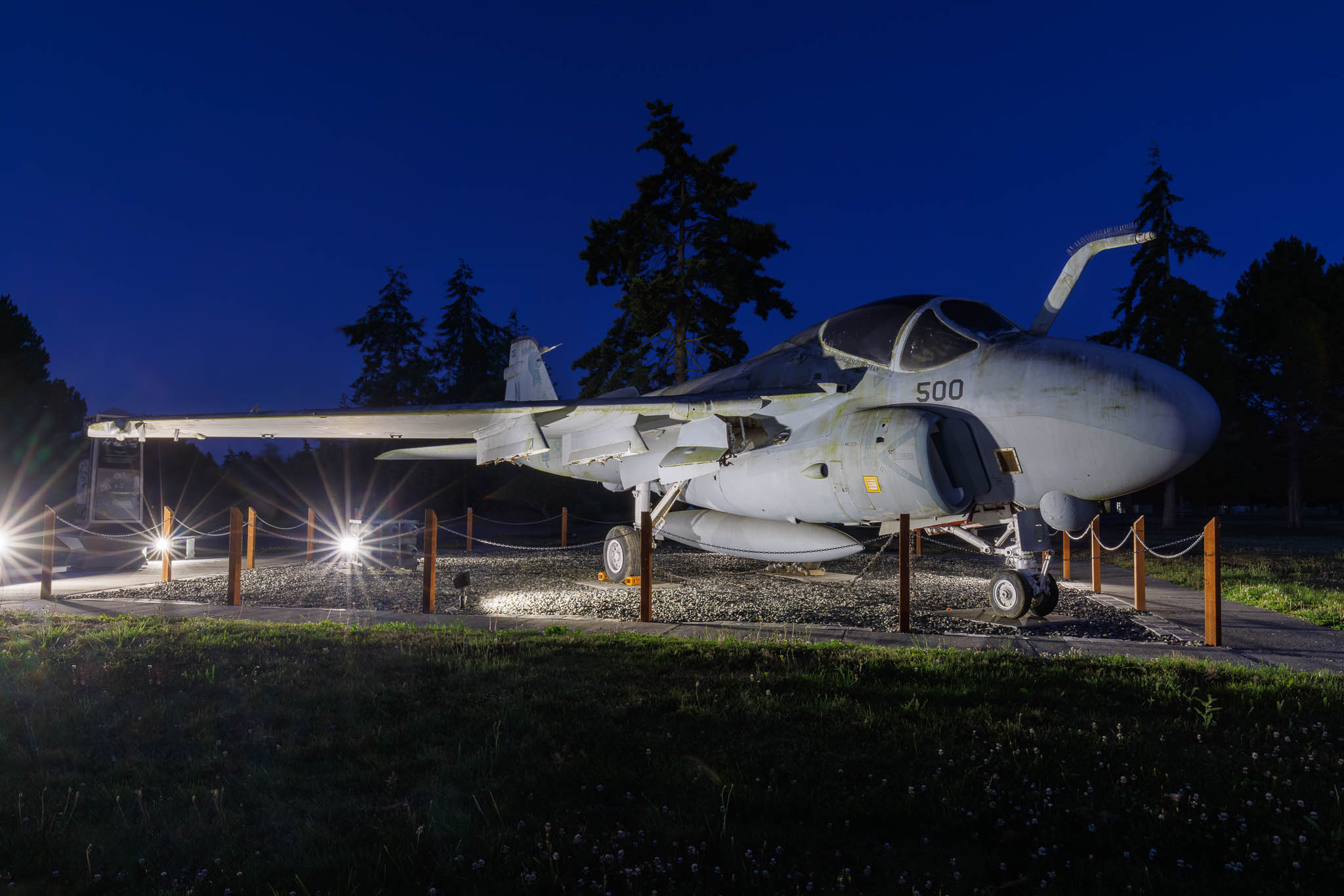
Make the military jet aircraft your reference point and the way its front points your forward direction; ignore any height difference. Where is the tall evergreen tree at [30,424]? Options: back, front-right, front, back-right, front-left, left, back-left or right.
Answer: back

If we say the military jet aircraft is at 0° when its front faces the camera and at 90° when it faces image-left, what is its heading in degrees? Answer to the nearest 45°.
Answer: approximately 315°

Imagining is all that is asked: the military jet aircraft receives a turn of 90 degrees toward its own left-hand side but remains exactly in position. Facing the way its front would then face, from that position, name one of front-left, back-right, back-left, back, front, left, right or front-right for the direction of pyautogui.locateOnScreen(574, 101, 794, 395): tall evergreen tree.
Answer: front-left

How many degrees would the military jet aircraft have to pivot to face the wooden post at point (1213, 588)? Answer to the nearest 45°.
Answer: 0° — it already faces it

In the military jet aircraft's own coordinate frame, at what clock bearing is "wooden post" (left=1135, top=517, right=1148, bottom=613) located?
The wooden post is roughly at 12 o'clock from the military jet aircraft.

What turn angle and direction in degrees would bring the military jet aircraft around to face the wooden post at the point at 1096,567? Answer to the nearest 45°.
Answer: approximately 90° to its left

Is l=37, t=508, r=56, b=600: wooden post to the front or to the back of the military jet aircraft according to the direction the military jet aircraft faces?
to the back

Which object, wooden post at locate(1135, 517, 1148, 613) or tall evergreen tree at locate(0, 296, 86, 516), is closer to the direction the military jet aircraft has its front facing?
the wooden post

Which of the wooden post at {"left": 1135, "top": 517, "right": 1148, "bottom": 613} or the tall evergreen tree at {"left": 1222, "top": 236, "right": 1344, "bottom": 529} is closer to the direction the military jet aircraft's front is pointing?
the wooden post
